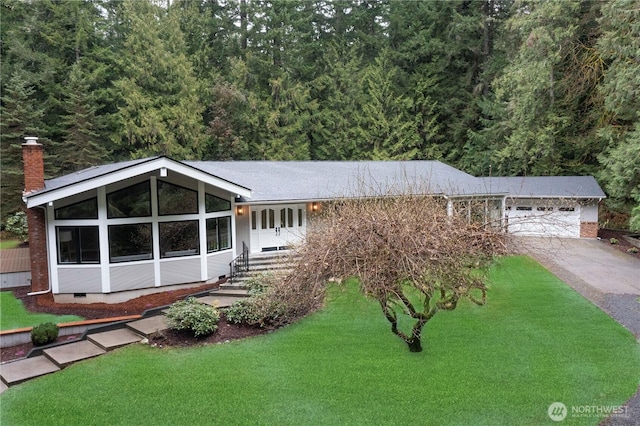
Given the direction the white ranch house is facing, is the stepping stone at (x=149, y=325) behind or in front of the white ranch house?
in front

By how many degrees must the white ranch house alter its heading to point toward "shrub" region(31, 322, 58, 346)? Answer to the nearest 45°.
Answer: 0° — it already faces it

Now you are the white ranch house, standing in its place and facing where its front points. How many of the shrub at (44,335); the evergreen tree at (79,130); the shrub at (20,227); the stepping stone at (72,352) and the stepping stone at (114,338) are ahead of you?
3

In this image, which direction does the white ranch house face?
toward the camera

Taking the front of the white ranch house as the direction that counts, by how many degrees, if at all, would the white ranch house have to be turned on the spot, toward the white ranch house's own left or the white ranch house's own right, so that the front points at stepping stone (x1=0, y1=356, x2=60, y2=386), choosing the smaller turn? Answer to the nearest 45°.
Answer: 0° — it already faces it

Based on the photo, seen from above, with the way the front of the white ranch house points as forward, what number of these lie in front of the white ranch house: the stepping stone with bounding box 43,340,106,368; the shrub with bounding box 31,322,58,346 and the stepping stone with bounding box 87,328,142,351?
3

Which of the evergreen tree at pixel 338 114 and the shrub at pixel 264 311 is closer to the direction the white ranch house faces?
the shrub

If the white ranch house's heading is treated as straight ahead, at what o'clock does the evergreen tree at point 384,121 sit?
The evergreen tree is roughly at 7 o'clock from the white ranch house.

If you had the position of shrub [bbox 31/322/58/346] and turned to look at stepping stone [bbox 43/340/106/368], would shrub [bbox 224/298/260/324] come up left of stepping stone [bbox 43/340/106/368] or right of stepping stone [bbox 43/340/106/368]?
left

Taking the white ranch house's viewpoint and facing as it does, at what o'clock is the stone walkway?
The stone walkway is roughly at 12 o'clock from the white ranch house.

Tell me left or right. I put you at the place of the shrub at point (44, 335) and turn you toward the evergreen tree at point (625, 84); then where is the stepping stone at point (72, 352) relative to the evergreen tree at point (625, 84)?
right

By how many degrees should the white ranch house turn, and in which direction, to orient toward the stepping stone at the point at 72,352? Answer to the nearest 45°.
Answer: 0° — it already faces it

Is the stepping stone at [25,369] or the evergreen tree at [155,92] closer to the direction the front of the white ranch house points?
the stepping stone
